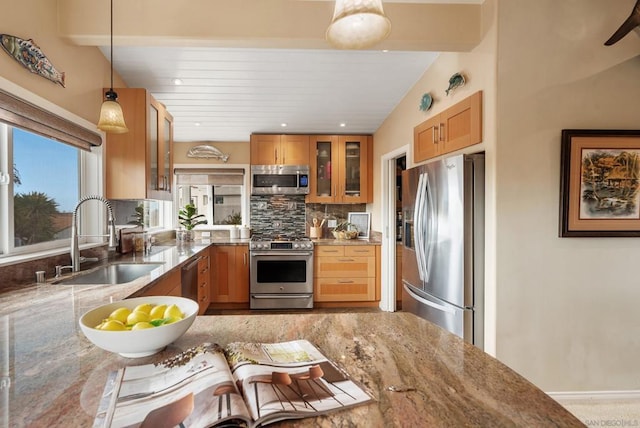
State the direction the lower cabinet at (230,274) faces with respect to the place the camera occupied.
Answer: facing the viewer

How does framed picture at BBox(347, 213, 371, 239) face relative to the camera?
toward the camera

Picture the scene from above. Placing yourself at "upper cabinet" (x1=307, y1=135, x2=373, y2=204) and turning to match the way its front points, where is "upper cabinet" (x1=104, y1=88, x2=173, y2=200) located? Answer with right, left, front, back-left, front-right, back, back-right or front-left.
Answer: front-right

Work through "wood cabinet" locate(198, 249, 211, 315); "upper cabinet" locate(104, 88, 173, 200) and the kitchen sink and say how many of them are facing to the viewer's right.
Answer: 3

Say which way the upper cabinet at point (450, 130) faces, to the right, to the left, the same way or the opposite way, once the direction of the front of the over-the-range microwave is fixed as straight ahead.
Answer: to the right

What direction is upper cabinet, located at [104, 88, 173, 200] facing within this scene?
to the viewer's right

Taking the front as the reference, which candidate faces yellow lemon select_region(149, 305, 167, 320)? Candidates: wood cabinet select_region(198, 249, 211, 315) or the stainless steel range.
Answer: the stainless steel range

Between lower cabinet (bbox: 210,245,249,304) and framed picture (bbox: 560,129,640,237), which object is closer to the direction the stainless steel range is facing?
the framed picture

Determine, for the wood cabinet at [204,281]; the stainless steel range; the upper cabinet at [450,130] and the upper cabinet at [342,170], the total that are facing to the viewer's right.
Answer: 1

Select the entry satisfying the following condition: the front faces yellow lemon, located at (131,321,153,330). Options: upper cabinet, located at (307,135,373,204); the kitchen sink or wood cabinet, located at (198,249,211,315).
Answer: the upper cabinet

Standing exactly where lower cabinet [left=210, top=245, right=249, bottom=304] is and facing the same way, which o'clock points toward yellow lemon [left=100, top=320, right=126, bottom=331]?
The yellow lemon is roughly at 12 o'clock from the lower cabinet.

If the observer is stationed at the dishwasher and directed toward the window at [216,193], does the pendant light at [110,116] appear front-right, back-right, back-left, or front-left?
back-left

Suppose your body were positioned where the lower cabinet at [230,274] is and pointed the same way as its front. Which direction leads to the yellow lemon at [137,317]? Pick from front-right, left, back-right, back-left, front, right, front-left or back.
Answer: front

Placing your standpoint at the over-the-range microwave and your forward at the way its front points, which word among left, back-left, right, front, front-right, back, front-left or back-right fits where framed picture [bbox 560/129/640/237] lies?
front-left
